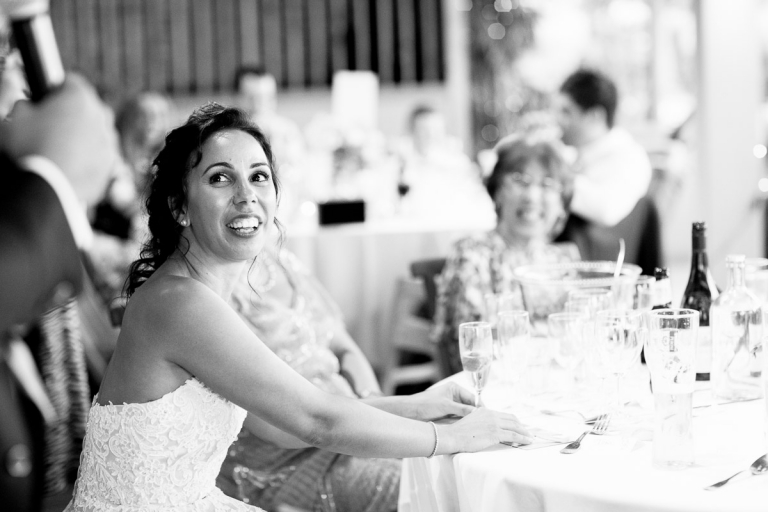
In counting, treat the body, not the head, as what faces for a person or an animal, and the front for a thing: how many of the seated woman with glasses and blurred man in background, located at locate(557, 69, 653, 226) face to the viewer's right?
0

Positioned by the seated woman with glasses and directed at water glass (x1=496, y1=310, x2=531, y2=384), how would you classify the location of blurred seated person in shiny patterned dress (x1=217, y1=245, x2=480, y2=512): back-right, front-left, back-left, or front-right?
front-right

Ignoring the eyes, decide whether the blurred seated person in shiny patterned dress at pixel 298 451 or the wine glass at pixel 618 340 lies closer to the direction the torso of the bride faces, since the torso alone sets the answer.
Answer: the wine glass

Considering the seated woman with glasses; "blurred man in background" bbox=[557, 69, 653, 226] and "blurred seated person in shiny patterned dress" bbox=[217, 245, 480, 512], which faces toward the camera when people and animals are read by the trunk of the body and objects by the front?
the seated woman with glasses

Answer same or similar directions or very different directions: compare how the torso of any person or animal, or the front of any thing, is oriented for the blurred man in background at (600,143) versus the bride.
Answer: very different directions

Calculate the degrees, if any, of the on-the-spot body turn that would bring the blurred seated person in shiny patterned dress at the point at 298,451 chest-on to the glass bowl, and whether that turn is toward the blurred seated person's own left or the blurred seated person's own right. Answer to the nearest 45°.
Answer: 0° — they already face it

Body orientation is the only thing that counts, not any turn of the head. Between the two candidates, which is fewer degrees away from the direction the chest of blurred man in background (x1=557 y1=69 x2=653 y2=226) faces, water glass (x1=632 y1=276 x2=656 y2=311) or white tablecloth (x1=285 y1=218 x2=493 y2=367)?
the white tablecloth

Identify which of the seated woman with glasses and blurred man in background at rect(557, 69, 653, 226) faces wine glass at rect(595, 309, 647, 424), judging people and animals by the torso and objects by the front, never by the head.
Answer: the seated woman with glasses

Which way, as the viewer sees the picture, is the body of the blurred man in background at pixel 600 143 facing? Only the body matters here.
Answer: to the viewer's left

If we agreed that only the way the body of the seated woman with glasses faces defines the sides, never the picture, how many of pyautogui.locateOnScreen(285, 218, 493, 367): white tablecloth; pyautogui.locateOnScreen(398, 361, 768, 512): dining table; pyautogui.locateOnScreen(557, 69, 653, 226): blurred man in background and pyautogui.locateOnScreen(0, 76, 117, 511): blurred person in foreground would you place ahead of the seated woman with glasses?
2

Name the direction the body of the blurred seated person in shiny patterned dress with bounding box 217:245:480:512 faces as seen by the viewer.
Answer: to the viewer's right

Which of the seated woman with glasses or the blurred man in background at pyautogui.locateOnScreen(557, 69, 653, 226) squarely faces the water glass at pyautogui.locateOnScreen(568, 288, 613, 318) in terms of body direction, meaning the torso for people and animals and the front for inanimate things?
the seated woman with glasses

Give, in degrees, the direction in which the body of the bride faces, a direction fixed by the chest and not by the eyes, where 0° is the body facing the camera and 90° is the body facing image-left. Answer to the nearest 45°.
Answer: approximately 270°

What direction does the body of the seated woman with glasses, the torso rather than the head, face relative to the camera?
toward the camera

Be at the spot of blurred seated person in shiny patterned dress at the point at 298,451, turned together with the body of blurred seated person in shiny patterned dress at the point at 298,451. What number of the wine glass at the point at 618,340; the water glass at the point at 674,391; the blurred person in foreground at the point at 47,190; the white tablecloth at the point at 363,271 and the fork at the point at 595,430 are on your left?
1
